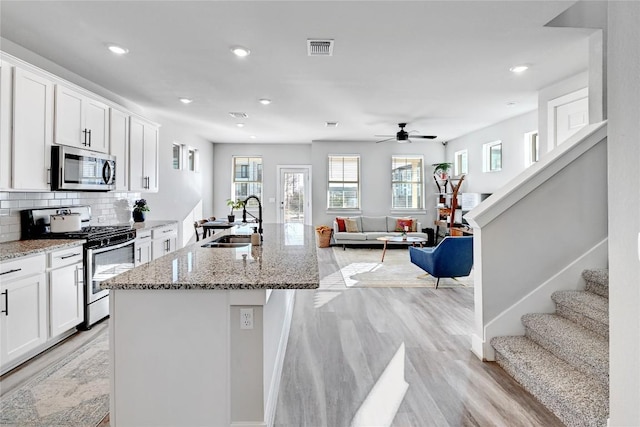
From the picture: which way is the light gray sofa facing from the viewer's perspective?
toward the camera

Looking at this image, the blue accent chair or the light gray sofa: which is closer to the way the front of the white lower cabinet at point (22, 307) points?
the blue accent chair

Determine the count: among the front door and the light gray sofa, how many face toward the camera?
2

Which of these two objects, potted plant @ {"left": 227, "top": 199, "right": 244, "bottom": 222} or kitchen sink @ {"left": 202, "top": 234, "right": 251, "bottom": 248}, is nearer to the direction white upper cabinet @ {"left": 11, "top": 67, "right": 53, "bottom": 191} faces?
the kitchen sink

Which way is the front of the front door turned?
toward the camera

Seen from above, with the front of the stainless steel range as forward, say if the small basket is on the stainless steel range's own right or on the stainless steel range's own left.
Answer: on the stainless steel range's own left

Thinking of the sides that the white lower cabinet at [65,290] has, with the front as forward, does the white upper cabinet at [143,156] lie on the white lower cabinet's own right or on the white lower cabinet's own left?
on the white lower cabinet's own left

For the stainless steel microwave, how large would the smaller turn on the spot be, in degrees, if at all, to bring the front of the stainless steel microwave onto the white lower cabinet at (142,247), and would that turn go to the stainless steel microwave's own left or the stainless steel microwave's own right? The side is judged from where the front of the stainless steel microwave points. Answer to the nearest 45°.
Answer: approximately 90° to the stainless steel microwave's own left

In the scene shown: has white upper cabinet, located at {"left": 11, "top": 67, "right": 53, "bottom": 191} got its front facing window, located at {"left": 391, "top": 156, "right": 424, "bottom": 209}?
no

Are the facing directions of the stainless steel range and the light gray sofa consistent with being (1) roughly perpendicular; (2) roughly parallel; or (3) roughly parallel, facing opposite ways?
roughly perpendicular

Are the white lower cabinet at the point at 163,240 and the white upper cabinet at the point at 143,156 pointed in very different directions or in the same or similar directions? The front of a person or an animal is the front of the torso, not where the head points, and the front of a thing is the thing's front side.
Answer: same or similar directions

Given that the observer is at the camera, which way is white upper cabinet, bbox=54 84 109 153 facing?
facing the viewer and to the right of the viewer

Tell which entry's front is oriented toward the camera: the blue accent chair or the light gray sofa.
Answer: the light gray sofa

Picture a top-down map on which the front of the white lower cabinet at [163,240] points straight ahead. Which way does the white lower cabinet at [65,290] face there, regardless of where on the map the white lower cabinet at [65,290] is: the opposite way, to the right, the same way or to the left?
the same way

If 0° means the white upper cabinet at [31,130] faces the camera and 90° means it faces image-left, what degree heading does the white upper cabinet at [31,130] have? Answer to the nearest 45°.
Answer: approximately 315°
